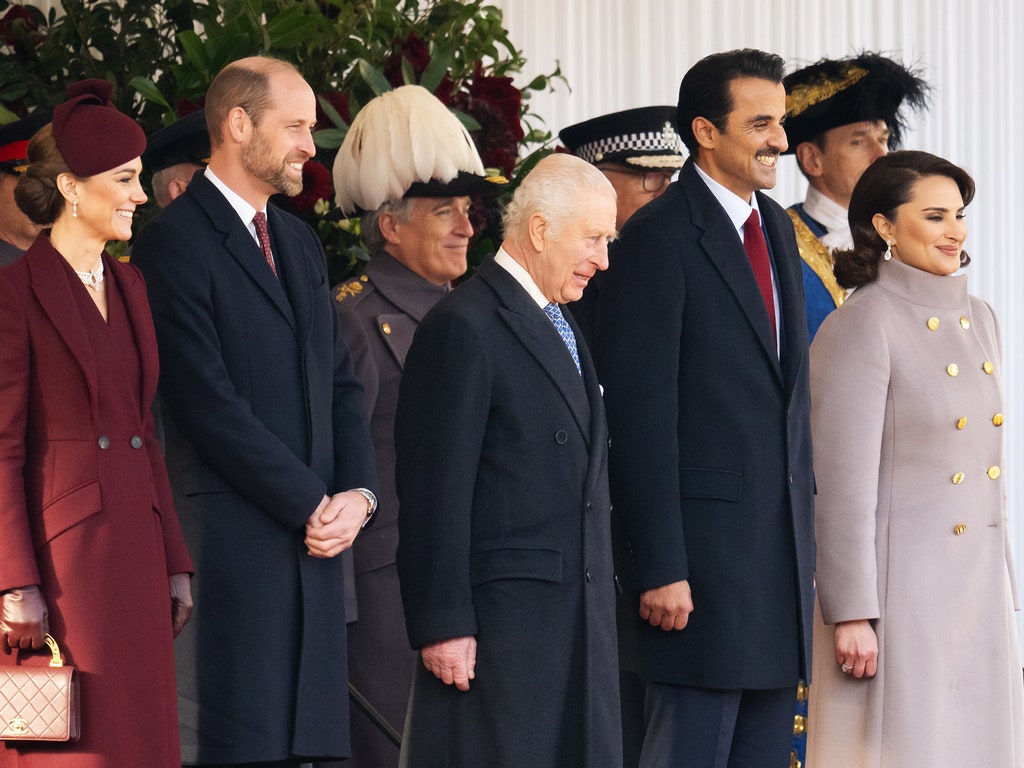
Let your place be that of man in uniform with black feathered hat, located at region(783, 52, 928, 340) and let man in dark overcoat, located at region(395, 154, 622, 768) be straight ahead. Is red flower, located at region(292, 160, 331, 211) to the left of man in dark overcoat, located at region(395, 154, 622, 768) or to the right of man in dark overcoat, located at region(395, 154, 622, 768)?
right

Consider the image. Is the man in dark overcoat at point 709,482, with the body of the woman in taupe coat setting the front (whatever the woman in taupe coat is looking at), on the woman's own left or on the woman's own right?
on the woman's own right

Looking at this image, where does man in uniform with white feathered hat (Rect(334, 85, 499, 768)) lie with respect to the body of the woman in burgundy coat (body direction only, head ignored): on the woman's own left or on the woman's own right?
on the woman's own left

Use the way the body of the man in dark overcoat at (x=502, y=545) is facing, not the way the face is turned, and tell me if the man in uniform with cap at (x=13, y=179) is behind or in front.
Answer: behind

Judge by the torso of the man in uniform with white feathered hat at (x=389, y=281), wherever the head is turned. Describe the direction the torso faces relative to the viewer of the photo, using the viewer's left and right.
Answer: facing the viewer and to the right of the viewer

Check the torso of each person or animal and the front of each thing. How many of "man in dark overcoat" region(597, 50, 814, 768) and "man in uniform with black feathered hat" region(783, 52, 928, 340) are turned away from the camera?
0

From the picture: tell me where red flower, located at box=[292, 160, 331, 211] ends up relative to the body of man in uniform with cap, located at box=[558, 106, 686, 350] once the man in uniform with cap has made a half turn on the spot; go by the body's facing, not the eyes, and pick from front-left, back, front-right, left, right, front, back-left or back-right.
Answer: left
